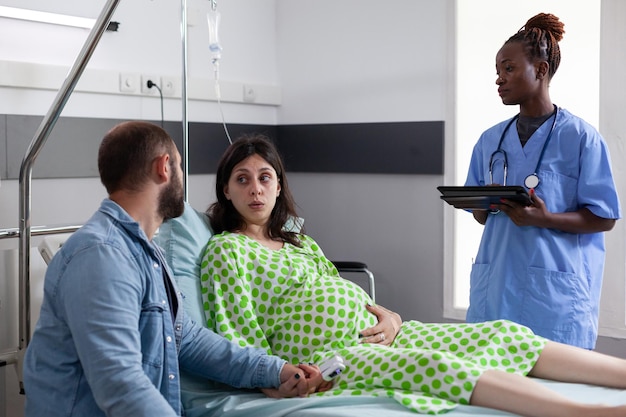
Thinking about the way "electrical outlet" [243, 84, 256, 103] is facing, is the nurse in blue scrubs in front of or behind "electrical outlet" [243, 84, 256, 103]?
in front

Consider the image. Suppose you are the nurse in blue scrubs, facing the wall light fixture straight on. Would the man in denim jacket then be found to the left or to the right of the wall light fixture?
left

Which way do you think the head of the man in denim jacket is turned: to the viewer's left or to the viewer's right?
to the viewer's right

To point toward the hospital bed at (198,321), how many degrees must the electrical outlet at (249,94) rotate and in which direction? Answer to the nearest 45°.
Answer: approximately 45° to its right

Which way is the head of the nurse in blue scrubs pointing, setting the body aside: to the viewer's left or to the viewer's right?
to the viewer's left

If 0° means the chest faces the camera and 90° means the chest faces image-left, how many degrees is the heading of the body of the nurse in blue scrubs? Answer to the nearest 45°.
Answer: approximately 45°

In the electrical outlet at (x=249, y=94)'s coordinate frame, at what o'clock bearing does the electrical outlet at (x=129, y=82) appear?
the electrical outlet at (x=129, y=82) is roughly at 3 o'clock from the electrical outlet at (x=249, y=94).

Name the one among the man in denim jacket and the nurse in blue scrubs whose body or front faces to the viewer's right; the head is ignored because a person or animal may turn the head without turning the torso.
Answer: the man in denim jacket

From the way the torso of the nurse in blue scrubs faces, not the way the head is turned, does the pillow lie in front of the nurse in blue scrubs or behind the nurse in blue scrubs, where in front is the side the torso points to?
in front

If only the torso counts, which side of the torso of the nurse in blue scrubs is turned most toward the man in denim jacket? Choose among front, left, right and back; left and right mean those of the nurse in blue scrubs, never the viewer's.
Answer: front

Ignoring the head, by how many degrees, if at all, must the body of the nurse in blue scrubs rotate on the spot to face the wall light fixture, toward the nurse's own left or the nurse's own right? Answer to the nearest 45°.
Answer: approximately 45° to the nurse's own right

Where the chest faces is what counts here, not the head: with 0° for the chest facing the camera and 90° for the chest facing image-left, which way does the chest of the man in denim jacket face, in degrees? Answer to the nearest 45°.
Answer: approximately 270°

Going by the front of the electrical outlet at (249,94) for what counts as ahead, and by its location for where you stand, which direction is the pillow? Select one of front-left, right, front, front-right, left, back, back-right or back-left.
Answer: front-right

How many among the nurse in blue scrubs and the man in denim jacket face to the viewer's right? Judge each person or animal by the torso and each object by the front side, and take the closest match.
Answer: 1
